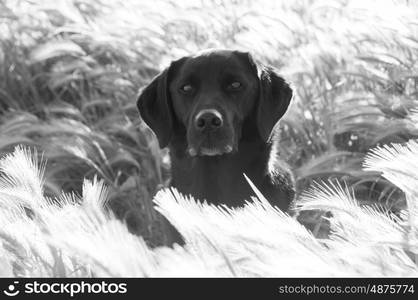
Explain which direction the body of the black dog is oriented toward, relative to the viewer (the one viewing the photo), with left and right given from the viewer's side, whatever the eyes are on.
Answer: facing the viewer
